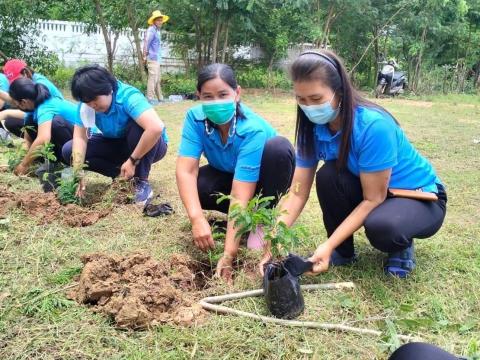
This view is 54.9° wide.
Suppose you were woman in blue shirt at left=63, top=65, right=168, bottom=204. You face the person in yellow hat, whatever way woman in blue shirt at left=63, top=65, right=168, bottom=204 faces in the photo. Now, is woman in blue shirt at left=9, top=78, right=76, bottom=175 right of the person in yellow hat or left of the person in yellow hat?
left

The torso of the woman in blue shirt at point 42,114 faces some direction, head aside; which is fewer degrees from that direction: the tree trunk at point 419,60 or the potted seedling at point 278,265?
the potted seedling

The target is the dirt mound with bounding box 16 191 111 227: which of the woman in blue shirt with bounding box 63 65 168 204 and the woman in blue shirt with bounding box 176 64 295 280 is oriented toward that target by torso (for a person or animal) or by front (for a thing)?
the woman in blue shirt with bounding box 63 65 168 204

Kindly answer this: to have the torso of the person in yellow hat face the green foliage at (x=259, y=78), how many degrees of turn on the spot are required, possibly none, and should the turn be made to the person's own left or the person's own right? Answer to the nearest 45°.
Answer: approximately 90° to the person's own left

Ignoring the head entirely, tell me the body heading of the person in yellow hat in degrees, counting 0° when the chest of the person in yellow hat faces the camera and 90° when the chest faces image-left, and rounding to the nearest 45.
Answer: approximately 315°

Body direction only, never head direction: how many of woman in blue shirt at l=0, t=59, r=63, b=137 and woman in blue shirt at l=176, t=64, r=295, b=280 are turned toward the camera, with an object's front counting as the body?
1

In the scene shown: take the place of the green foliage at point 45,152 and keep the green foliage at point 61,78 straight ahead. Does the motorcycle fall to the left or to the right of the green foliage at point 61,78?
right

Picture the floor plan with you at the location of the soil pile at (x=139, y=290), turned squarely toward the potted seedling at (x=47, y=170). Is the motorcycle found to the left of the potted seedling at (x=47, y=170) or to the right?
right

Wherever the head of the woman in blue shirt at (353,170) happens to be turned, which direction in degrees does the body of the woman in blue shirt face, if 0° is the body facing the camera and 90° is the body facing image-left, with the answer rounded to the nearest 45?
approximately 45°

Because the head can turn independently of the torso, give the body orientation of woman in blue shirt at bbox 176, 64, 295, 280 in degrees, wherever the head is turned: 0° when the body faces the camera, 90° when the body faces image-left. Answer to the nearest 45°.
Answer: approximately 0°
